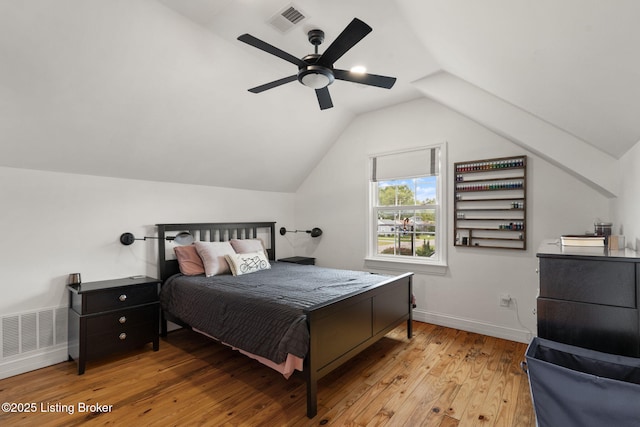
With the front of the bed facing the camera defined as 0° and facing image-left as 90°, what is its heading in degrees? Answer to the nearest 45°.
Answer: approximately 315°

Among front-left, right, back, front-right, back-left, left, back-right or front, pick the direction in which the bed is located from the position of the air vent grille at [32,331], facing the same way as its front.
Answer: front

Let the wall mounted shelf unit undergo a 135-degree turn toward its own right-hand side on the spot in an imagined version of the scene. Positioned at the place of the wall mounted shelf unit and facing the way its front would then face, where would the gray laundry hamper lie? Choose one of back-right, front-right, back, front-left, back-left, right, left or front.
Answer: back

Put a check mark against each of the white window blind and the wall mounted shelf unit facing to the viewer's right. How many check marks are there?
0

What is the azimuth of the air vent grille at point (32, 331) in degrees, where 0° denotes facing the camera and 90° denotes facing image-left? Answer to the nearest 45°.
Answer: approximately 315°

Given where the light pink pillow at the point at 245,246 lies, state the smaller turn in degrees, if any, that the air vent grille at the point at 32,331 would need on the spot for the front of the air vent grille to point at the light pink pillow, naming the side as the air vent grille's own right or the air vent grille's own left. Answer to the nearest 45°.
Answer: approximately 45° to the air vent grille's own left

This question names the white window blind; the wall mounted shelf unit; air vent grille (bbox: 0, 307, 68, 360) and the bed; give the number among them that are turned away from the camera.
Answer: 0

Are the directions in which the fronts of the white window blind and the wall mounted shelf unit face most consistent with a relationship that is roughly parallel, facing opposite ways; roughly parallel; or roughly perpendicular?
roughly parallel

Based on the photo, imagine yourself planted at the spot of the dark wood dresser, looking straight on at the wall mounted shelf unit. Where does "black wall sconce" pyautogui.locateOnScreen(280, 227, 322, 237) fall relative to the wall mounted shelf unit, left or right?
left

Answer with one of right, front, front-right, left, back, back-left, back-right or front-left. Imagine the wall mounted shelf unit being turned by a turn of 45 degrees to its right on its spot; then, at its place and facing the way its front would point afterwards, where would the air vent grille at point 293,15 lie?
front-left

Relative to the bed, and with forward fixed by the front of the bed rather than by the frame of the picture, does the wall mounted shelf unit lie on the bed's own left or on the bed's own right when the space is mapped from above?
on the bed's own left

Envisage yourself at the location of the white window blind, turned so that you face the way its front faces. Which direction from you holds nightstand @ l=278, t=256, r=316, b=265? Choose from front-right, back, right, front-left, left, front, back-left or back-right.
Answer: front-right

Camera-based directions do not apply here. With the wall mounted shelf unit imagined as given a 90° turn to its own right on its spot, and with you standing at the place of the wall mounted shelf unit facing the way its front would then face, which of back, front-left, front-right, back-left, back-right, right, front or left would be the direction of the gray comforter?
left
